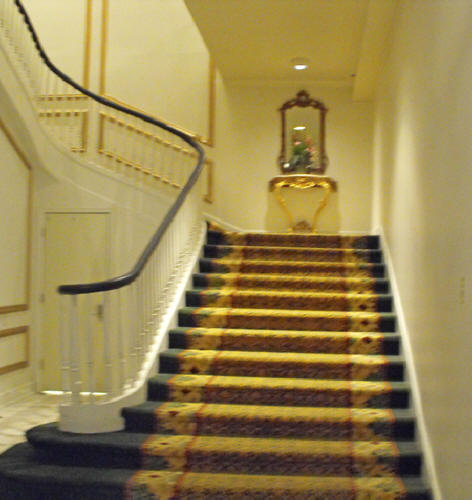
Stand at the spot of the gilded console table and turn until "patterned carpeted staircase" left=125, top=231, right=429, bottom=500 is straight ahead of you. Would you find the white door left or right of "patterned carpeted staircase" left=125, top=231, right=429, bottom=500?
right

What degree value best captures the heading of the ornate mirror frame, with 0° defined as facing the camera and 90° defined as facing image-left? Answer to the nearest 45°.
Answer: approximately 0°

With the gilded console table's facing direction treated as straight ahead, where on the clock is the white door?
The white door is roughly at 2 o'clock from the gilded console table.

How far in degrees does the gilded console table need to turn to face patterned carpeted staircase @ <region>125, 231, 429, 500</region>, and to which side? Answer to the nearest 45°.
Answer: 0° — it already faces it

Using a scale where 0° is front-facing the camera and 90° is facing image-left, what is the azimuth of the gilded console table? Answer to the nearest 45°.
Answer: approximately 0°

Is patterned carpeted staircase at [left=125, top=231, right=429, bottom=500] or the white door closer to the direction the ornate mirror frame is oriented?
the patterned carpeted staircase

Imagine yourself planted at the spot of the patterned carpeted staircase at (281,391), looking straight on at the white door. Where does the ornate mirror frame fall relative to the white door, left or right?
right

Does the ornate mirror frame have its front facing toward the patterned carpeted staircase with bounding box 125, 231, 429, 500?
yes
